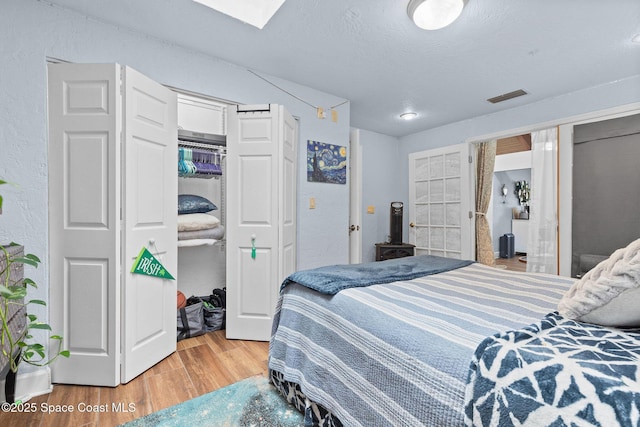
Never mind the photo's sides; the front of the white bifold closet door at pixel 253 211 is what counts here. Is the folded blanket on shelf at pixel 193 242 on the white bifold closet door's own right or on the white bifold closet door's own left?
on the white bifold closet door's own right

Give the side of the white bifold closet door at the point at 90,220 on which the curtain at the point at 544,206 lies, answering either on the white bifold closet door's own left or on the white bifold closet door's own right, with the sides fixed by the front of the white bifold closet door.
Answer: on the white bifold closet door's own left

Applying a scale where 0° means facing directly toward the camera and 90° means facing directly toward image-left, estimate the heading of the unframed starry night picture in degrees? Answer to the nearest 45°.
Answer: approximately 315°

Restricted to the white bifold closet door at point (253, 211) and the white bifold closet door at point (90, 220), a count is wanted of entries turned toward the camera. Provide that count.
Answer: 2

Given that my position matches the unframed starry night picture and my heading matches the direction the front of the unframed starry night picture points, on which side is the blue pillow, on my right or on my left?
on my right

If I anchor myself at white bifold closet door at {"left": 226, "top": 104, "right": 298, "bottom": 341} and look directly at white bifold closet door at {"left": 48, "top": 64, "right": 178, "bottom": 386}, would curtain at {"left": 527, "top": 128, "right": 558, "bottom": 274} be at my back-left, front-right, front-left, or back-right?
back-left

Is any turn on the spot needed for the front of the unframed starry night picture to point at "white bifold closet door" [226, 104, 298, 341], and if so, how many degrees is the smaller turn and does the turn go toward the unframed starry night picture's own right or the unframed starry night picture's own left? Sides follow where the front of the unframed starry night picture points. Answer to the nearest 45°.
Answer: approximately 90° to the unframed starry night picture's own right

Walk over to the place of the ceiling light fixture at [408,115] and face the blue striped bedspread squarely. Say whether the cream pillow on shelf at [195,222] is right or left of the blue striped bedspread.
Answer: right

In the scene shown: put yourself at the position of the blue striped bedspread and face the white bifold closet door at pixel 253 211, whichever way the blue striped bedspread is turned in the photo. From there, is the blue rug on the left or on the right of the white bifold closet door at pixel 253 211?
left
